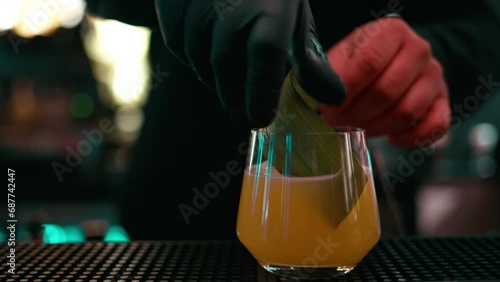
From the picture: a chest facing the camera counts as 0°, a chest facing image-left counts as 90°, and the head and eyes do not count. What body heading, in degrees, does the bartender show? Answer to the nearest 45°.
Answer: approximately 0°
